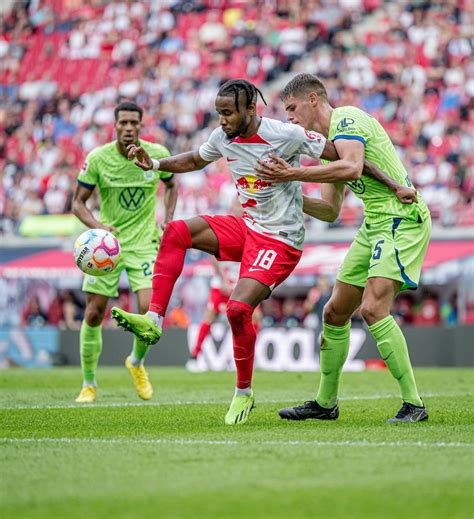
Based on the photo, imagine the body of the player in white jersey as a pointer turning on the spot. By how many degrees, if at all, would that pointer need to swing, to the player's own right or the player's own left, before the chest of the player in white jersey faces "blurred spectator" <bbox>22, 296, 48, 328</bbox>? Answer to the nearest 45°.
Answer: approximately 135° to the player's own right

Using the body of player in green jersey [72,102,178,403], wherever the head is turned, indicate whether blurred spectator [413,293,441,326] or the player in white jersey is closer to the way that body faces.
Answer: the player in white jersey

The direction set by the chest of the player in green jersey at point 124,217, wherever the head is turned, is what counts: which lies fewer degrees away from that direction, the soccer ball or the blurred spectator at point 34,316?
the soccer ball

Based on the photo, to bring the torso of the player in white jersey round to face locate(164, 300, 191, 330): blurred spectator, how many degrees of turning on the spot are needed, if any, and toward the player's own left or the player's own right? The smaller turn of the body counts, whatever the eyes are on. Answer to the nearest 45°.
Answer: approximately 135° to the player's own right

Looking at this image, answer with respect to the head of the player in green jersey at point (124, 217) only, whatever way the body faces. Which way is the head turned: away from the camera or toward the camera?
toward the camera

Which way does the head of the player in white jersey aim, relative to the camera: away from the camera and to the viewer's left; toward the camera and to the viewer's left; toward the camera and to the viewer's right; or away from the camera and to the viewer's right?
toward the camera and to the viewer's left

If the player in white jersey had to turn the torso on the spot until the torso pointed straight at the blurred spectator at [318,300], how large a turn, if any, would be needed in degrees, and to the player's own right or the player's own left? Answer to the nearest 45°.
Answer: approximately 135° to the player's own right

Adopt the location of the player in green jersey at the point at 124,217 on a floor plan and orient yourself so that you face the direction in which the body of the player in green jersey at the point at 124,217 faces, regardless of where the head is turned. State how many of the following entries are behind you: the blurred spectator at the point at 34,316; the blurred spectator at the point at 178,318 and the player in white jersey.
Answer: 2

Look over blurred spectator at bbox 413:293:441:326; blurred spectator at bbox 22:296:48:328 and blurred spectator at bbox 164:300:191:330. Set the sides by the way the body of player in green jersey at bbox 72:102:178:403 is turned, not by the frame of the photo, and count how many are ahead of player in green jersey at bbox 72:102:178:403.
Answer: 0

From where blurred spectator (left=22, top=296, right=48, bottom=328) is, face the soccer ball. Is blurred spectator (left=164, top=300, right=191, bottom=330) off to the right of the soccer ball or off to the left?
left

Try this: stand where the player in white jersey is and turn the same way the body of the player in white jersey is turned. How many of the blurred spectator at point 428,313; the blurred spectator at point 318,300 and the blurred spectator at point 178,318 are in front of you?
0

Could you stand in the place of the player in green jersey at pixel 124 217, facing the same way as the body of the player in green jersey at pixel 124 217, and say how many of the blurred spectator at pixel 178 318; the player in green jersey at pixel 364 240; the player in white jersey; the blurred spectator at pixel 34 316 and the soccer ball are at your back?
2

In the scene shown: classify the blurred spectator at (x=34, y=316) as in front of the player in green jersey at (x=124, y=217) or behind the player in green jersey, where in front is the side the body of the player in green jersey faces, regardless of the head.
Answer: behind

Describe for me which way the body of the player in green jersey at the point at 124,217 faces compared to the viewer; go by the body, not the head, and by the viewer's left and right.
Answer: facing the viewer

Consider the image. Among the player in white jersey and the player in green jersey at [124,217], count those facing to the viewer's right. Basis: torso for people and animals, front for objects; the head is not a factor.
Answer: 0

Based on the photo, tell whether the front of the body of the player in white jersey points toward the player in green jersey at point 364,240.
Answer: no

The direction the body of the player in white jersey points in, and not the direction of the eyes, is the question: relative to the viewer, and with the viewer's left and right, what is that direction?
facing the viewer and to the left of the viewer
